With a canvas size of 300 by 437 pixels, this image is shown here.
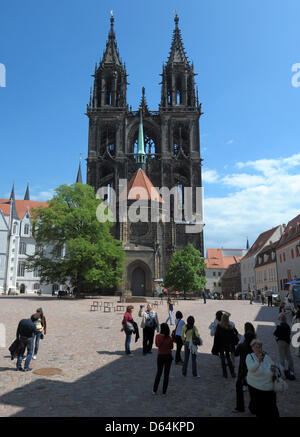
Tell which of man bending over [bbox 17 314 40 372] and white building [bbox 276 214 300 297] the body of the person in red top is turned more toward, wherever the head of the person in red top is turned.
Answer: the white building

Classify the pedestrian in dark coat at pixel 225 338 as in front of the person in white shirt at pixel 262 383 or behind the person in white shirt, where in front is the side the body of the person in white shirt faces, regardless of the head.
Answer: behind

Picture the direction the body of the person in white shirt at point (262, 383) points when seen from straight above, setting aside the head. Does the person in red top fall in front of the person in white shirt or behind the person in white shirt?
behind

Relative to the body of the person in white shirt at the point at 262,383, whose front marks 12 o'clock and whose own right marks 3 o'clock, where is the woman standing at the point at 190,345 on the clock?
The woman standing is roughly at 5 o'clock from the person in white shirt.

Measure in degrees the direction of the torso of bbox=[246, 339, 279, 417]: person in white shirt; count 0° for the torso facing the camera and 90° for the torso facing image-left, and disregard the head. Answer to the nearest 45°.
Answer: approximately 0°

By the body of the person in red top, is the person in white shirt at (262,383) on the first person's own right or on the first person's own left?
on the first person's own right
